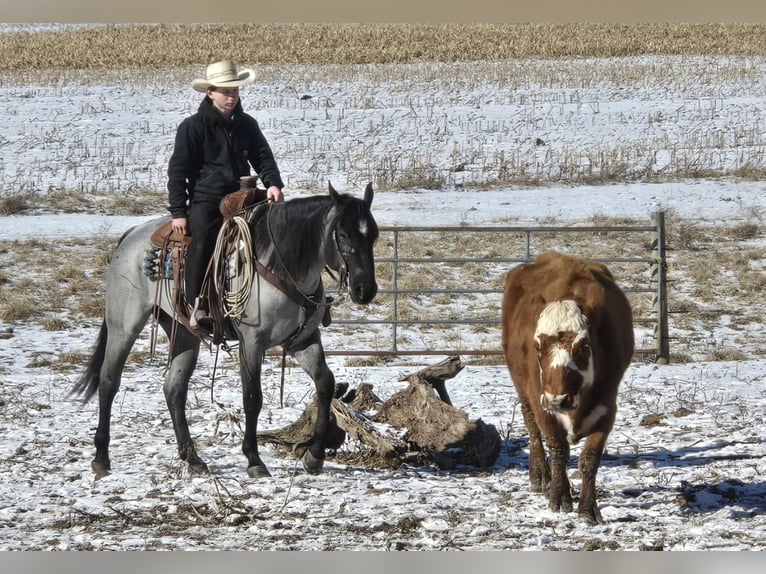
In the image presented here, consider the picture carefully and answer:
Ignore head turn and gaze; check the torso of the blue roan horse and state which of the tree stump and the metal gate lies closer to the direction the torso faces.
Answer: the tree stump

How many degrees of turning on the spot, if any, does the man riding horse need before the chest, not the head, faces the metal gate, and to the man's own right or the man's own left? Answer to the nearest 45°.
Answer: approximately 90° to the man's own left

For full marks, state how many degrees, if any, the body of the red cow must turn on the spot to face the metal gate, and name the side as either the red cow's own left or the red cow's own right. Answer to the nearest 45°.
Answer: approximately 180°

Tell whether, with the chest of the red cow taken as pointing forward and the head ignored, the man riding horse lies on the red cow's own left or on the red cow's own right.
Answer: on the red cow's own right

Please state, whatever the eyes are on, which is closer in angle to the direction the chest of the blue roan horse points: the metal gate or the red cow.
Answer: the red cow

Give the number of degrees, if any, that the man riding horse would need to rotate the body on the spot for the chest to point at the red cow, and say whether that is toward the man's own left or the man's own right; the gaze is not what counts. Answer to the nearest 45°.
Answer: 0° — they already face it

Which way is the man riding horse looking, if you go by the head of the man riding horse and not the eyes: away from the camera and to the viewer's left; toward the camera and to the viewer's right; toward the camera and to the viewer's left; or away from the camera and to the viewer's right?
toward the camera and to the viewer's right

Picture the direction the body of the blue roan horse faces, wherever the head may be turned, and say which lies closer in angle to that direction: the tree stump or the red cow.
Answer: the red cow
